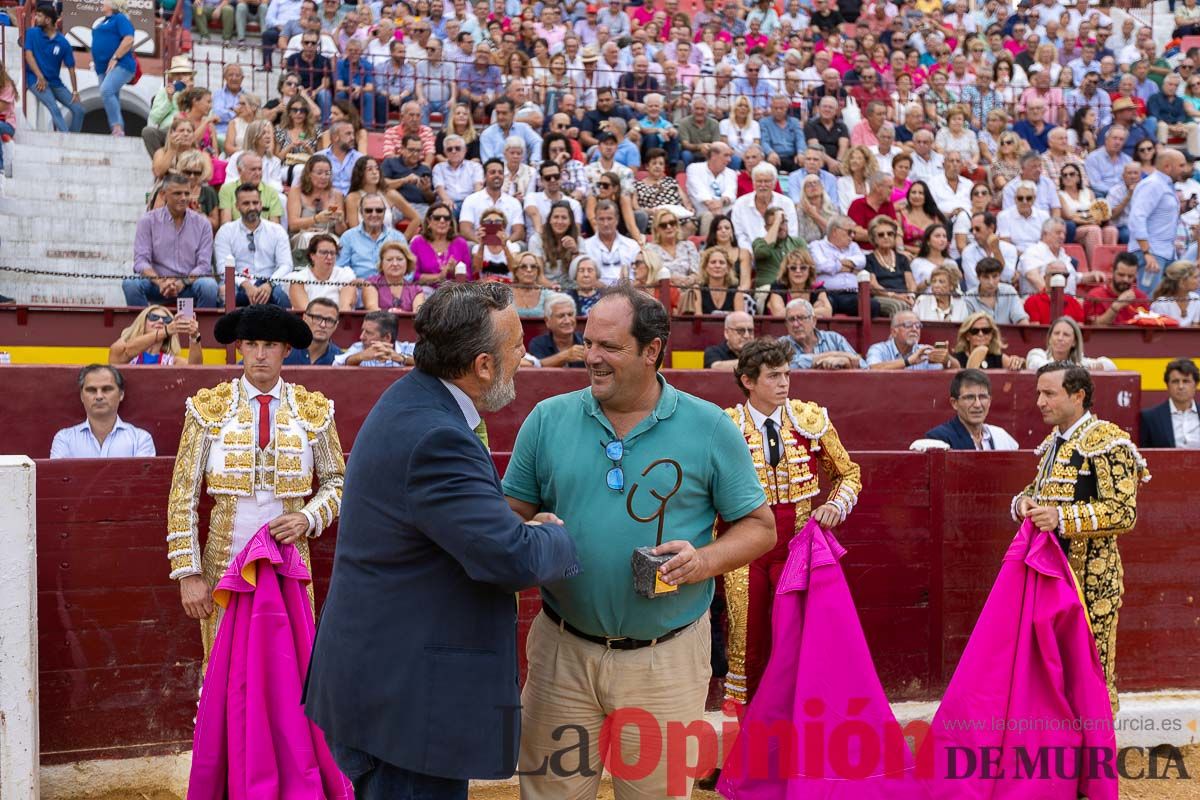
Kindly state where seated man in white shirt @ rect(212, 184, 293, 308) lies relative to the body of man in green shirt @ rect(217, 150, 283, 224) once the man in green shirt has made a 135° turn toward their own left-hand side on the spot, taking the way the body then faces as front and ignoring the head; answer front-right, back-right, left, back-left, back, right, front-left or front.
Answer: back-right

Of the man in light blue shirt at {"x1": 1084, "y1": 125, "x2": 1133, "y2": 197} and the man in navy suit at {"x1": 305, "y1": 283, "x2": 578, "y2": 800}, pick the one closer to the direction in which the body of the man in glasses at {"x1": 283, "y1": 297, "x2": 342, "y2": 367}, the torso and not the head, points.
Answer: the man in navy suit

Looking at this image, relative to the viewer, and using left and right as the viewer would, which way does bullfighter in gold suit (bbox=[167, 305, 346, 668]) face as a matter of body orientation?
facing the viewer

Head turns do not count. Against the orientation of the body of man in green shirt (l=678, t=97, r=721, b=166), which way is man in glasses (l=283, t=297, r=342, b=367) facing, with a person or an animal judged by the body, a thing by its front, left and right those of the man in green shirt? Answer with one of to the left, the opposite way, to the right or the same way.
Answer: the same way

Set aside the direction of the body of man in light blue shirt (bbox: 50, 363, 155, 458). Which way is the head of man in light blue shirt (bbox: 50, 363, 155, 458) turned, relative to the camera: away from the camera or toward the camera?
toward the camera

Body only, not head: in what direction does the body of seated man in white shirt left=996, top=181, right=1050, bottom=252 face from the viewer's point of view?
toward the camera

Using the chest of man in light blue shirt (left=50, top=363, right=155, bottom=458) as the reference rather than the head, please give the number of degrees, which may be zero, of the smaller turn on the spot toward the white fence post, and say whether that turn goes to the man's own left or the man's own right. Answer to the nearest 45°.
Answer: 0° — they already face it

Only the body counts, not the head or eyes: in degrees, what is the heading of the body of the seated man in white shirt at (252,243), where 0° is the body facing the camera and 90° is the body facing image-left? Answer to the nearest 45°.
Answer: approximately 0°

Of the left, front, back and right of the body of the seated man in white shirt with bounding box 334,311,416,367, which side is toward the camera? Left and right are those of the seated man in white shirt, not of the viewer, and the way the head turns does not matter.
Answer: front

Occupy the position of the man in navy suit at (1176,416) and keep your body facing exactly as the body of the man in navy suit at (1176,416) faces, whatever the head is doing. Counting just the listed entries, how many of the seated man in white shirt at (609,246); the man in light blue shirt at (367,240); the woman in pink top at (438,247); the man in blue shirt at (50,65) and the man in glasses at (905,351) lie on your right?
5

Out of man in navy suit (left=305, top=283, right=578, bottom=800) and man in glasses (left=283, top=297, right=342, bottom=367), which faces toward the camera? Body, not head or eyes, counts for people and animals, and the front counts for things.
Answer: the man in glasses

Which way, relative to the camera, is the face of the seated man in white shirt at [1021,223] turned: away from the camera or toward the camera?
toward the camera

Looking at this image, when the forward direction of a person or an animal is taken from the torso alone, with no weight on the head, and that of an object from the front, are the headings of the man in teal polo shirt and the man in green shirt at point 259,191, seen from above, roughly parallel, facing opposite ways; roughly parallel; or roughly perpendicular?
roughly parallel

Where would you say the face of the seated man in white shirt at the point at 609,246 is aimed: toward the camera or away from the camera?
toward the camera

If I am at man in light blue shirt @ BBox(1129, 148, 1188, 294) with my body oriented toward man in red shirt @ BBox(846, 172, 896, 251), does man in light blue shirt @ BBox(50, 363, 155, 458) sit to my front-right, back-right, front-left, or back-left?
front-left

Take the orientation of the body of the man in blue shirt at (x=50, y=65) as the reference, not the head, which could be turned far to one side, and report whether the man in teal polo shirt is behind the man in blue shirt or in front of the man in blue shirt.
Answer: in front

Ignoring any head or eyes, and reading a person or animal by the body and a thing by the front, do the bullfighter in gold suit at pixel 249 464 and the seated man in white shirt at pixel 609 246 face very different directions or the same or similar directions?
same or similar directions

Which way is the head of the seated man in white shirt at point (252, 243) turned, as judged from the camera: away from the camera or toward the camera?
toward the camera

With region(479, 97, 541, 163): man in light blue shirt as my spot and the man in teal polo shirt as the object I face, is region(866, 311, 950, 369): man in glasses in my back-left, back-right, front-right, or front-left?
front-left

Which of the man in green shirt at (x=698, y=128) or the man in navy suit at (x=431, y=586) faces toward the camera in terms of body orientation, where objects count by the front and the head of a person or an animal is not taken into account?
the man in green shirt
